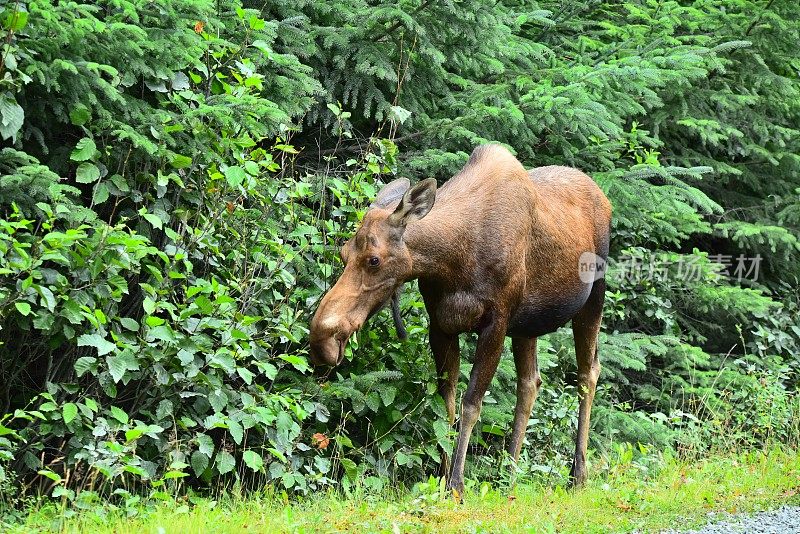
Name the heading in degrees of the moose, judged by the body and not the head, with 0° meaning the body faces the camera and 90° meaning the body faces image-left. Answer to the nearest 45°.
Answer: approximately 45°
